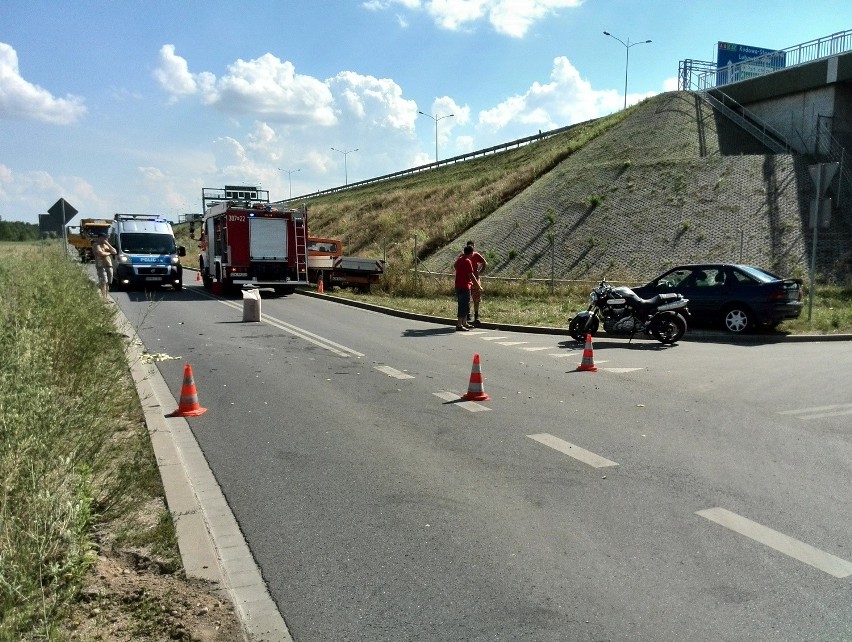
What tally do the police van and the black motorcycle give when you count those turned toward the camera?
1

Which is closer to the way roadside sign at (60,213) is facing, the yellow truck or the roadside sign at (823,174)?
the yellow truck

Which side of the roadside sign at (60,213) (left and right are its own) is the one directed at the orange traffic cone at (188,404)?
back

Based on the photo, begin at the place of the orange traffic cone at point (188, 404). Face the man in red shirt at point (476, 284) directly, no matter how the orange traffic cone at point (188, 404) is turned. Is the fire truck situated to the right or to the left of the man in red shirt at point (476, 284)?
left

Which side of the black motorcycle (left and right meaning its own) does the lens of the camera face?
left

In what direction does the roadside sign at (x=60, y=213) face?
away from the camera

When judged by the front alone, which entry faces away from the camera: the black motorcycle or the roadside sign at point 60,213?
the roadside sign

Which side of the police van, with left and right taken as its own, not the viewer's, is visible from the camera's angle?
front

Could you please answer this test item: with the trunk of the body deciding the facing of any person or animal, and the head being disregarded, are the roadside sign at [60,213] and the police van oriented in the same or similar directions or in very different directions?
very different directions

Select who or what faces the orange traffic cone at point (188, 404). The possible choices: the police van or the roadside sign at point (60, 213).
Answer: the police van

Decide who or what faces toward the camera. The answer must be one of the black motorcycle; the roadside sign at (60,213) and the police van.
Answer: the police van

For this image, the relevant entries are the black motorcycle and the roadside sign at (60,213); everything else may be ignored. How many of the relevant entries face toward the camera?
0

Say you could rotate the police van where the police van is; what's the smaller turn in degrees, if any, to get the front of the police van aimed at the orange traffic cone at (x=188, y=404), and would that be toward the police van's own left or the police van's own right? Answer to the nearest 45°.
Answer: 0° — it already faces it

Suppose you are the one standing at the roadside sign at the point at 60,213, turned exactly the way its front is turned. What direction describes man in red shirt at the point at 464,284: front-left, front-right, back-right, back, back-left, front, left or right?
back-right

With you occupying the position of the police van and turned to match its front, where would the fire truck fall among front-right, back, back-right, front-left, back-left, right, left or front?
front-left

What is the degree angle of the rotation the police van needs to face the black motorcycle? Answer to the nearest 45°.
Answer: approximately 45° to its left
